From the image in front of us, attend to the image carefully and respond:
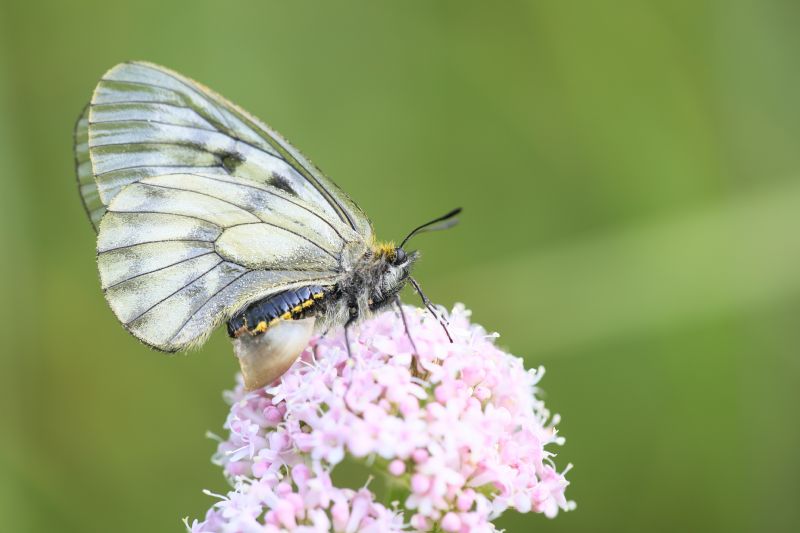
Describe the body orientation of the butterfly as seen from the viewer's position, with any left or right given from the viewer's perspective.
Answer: facing to the right of the viewer
